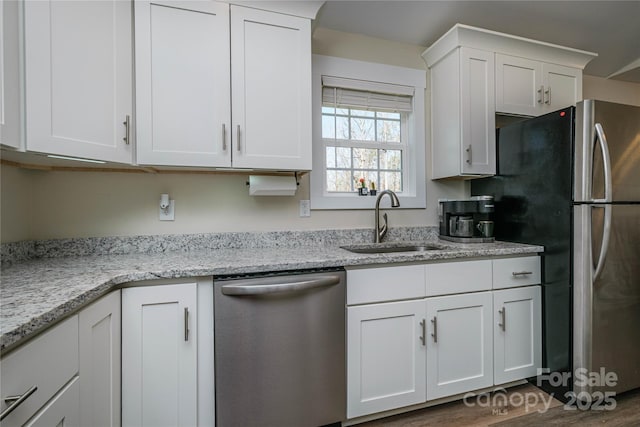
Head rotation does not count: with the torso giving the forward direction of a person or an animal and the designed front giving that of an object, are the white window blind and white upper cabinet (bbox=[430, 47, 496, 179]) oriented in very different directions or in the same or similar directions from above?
same or similar directions

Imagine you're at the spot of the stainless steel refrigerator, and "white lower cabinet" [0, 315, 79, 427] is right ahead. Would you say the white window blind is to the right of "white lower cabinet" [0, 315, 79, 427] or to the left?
right

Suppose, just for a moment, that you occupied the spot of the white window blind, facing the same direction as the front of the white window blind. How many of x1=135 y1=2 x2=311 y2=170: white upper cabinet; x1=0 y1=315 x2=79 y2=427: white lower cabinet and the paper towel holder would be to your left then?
0

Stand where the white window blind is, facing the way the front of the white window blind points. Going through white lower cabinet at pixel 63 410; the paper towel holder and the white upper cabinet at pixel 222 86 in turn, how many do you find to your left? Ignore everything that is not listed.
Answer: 0

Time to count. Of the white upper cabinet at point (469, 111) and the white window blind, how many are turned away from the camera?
0

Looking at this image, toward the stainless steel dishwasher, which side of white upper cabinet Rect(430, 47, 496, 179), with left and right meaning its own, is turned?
right

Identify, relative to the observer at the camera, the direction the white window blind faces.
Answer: facing the viewer and to the right of the viewer
